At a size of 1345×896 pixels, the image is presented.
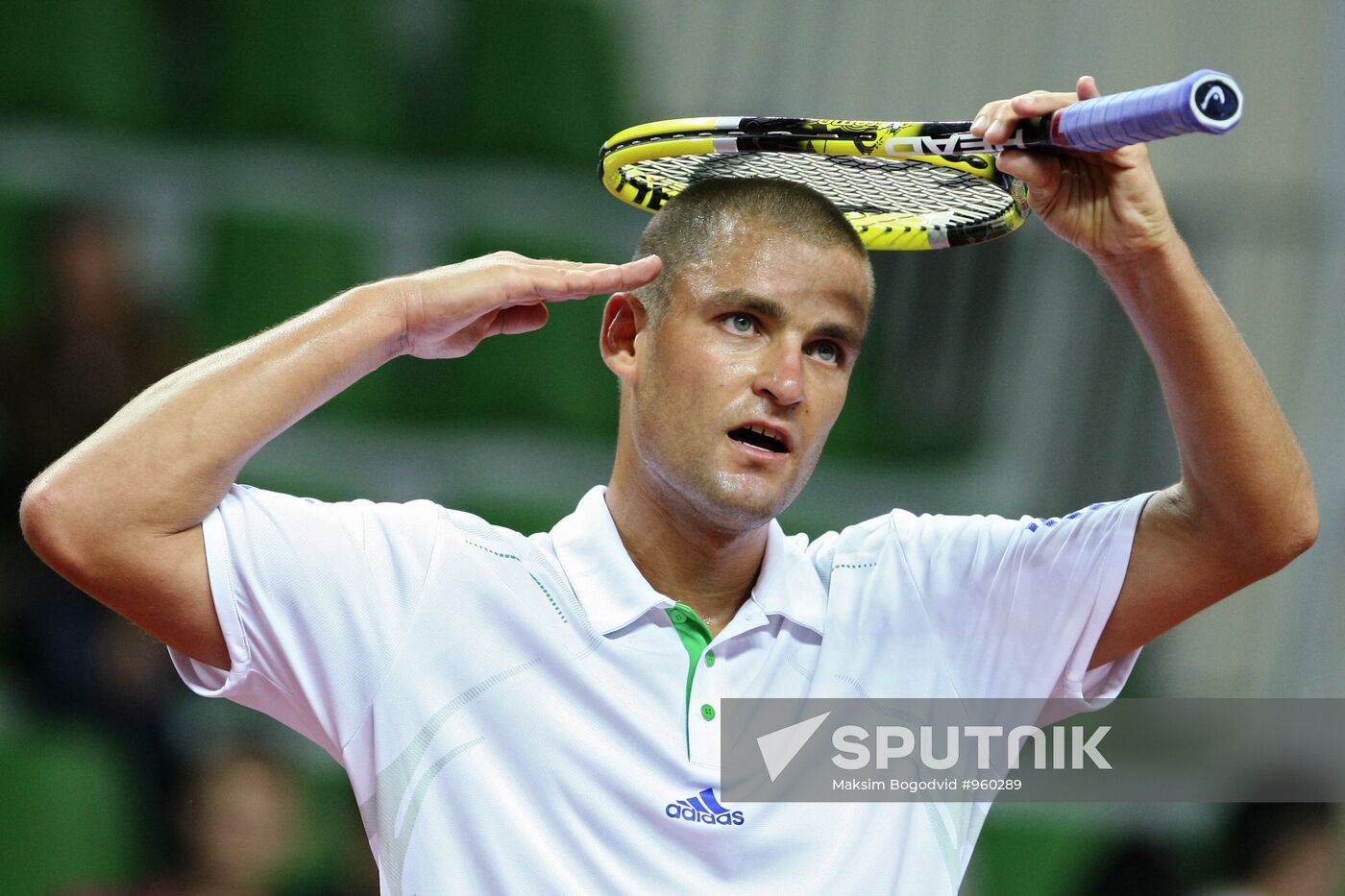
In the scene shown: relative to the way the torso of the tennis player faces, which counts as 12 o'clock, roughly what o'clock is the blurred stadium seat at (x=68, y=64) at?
The blurred stadium seat is roughly at 5 o'clock from the tennis player.

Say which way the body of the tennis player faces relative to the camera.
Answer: toward the camera

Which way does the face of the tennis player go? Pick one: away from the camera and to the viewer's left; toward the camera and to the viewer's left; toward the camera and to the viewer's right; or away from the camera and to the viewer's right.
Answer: toward the camera and to the viewer's right

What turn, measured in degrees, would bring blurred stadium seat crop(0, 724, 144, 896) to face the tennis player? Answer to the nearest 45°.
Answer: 0° — it already faces them

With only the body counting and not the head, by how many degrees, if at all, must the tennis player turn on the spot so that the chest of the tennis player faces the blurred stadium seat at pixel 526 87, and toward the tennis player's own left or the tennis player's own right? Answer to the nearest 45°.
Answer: approximately 180°

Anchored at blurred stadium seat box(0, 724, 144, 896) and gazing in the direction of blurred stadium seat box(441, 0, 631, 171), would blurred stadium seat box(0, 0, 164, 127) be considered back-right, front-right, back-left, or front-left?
front-left

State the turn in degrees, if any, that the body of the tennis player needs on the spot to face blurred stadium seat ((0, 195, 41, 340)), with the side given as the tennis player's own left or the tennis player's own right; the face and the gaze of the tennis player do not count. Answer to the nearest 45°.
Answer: approximately 135° to the tennis player's own right

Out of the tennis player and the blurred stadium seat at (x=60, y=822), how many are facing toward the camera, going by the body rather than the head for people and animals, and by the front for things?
2

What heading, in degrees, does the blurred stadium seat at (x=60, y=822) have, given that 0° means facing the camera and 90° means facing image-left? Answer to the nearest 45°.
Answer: approximately 0°

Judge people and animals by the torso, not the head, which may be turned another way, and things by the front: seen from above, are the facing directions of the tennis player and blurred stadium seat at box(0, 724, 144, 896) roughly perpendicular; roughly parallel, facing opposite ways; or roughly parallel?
roughly parallel

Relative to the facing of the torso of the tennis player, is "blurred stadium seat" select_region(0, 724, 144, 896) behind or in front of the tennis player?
behind
